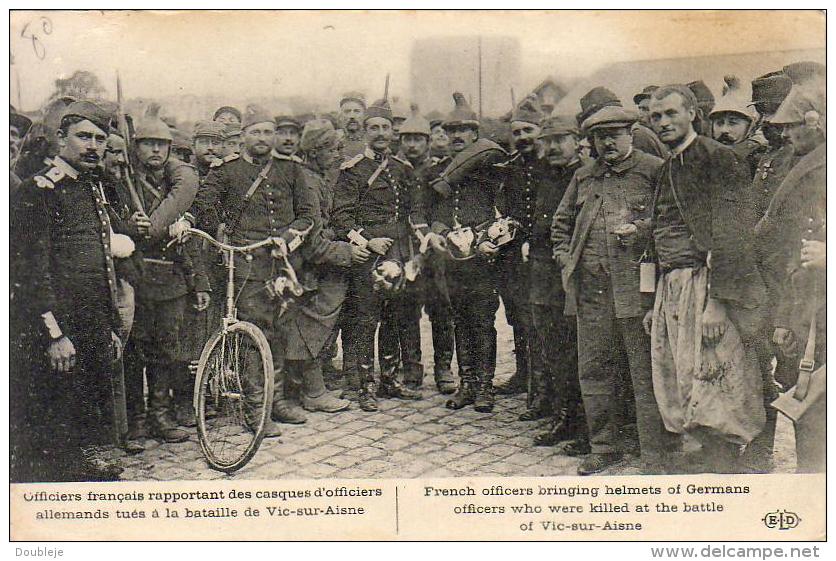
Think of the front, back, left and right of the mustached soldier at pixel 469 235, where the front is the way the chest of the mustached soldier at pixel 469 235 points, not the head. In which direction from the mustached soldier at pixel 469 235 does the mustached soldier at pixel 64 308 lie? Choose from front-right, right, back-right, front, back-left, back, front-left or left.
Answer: right

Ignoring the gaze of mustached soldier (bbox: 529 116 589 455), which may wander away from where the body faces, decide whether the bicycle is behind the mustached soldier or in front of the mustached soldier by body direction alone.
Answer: in front

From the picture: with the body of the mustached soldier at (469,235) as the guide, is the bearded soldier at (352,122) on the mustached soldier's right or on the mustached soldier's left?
on the mustached soldier's right

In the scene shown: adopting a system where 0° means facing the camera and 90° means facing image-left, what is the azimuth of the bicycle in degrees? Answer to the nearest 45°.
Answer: approximately 45°

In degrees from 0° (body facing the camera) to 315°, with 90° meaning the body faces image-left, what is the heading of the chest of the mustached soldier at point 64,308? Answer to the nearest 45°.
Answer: approximately 315°

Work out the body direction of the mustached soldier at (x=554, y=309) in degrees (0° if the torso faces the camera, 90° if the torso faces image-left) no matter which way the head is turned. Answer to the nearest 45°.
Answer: approximately 45°

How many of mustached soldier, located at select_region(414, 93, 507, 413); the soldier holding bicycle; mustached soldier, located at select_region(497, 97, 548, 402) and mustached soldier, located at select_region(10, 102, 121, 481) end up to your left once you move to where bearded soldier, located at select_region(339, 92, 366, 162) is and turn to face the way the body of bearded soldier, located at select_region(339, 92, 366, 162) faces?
2

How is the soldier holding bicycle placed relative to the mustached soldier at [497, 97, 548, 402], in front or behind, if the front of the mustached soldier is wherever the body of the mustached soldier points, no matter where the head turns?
in front

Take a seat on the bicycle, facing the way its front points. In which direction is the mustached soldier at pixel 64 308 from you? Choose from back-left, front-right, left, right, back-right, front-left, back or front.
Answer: front-right

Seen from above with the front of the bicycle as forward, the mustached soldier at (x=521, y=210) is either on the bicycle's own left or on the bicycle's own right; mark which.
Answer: on the bicycle's own left

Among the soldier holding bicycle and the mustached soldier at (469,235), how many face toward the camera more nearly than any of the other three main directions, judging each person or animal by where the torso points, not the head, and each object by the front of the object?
2

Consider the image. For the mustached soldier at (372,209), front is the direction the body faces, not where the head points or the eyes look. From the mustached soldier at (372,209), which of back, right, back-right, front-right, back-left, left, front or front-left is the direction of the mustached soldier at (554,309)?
front-left

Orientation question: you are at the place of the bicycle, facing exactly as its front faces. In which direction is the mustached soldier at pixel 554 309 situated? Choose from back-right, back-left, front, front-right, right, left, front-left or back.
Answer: back-left
